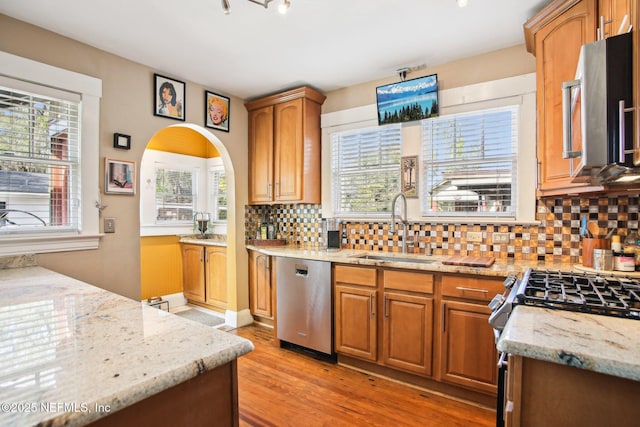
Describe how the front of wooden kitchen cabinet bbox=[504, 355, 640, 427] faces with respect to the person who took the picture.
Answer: facing to the left of the viewer

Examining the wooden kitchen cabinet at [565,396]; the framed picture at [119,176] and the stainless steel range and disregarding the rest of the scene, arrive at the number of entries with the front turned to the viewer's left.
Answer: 2

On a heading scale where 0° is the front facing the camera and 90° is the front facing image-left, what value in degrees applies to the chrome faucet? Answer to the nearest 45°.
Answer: approximately 45°

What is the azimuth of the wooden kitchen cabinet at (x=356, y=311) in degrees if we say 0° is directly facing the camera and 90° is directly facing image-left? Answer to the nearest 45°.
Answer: approximately 45°

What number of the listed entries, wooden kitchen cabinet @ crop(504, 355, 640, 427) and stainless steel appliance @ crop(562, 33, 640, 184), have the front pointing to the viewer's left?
2

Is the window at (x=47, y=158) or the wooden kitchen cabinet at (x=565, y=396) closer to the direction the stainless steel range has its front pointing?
the window

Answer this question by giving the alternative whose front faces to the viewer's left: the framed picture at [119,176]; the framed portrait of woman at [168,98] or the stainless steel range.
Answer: the stainless steel range

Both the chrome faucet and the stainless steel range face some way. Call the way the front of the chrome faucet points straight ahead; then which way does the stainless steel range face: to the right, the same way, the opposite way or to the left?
to the right

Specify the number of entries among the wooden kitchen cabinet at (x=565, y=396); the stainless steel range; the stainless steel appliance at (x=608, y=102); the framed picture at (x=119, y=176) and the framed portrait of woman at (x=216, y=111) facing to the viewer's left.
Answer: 3

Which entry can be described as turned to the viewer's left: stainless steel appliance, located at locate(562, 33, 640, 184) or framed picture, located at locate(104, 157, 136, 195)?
the stainless steel appliance
